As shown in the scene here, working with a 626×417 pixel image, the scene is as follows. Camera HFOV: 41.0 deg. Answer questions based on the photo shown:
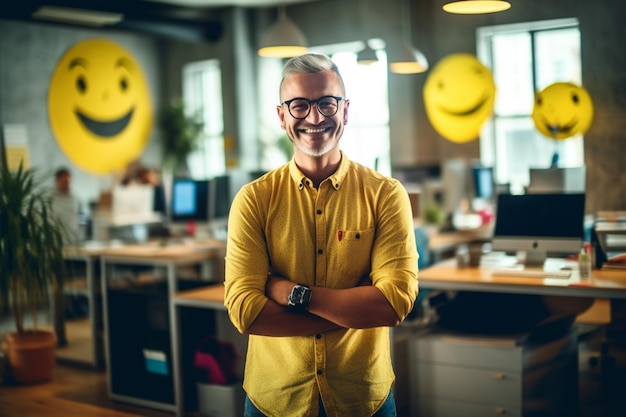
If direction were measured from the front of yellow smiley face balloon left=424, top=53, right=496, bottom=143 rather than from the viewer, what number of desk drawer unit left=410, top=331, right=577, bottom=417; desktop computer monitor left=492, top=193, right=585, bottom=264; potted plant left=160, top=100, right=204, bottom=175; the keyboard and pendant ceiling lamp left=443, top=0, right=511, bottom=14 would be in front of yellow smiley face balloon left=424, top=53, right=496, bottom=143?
4

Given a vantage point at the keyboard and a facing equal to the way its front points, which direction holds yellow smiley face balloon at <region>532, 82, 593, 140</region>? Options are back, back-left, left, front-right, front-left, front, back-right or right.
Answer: back

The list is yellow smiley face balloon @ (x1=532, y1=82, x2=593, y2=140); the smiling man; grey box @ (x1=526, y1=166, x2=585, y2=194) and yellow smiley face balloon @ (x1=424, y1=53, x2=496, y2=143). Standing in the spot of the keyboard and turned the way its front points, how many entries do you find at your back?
3

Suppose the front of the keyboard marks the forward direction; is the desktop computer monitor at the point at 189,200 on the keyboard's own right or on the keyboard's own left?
on the keyboard's own right

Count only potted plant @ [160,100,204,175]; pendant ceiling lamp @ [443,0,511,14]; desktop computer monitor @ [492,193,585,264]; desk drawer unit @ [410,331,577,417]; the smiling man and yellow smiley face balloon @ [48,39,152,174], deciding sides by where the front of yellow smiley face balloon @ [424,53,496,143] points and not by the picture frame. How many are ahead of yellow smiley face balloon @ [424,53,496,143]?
4

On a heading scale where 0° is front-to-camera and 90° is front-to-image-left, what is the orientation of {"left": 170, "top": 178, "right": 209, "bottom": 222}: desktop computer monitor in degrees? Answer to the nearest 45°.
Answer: approximately 45°

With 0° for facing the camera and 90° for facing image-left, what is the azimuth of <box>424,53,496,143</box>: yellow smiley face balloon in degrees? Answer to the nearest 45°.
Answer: approximately 0°

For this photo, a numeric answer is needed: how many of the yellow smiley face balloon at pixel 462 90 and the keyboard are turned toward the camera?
2

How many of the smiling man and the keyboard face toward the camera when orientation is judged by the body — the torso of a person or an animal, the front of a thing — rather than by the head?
2

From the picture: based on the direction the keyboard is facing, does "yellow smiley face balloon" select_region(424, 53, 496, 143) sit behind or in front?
behind

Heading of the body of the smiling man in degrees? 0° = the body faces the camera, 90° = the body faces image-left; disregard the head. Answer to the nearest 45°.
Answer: approximately 0°
